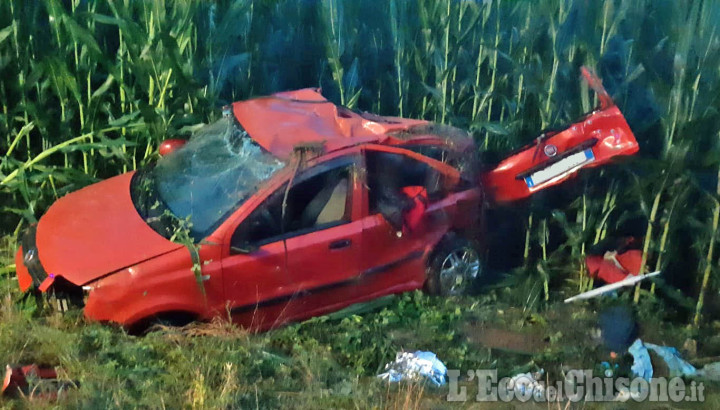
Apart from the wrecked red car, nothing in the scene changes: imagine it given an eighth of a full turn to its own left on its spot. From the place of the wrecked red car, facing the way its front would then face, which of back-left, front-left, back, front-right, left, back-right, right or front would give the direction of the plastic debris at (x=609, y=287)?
left

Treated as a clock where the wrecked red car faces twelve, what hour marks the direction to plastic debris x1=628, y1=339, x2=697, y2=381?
The plastic debris is roughly at 8 o'clock from the wrecked red car.

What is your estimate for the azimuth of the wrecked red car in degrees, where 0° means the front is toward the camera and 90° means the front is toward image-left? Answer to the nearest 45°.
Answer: approximately 45°

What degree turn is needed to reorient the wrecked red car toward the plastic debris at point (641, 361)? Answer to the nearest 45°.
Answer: approximately 135° to its left

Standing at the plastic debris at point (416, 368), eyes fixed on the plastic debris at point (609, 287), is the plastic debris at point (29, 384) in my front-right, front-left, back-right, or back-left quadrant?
back-left

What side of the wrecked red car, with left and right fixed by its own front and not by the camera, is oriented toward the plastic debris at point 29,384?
front

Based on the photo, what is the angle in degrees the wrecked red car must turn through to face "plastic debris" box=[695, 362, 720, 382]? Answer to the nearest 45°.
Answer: approximately 135° to its left

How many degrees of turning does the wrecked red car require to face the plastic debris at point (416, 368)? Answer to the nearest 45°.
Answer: approximately 90° to its left
